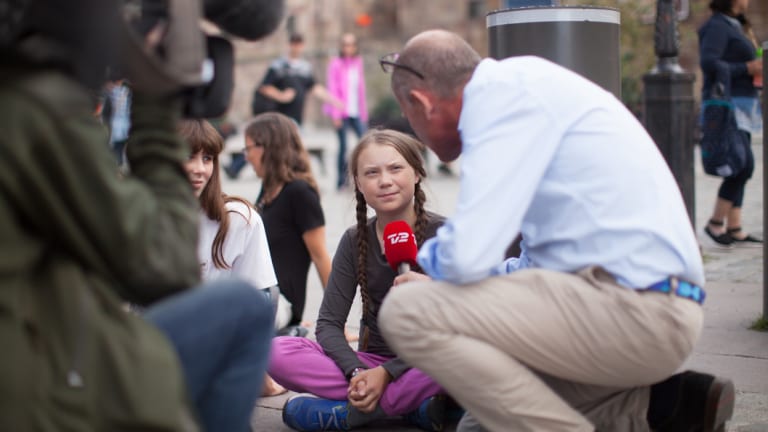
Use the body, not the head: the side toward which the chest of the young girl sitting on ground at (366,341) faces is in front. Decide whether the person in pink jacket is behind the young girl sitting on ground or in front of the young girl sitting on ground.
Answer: behind

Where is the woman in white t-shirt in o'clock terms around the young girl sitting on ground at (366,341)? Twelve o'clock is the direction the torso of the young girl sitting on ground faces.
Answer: The woman in white t-shirt is roughly at 4 o'clock from the young girl sitting on ground.

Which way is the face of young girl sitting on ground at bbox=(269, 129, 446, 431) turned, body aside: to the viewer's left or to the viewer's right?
to the viewer's right

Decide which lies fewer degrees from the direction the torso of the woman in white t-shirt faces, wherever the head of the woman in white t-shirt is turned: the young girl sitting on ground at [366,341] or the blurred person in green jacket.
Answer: the blurred person in green jacket

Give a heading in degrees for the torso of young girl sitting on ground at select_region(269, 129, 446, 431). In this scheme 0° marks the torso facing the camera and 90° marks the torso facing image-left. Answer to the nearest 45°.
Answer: approximately 0°

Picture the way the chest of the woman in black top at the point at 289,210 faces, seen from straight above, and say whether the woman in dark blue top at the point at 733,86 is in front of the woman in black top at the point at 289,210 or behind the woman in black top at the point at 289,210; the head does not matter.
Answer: behind

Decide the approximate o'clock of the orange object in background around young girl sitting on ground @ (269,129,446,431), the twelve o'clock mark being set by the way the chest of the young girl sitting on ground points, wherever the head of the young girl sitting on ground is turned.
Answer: The orange object in background is roughly at 6 o'clock from the young girl sitting on ground.

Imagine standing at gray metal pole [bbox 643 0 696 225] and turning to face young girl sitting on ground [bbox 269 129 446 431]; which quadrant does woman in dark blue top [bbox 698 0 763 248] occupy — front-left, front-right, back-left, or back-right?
back-left

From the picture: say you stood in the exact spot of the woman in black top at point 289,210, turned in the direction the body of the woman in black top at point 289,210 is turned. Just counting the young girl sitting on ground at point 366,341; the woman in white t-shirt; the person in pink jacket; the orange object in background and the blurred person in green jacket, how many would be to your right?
2

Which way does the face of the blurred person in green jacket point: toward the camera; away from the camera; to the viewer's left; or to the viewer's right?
away from the camera

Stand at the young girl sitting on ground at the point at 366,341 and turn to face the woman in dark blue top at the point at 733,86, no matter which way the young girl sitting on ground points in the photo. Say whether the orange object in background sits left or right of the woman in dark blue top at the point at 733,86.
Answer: left
